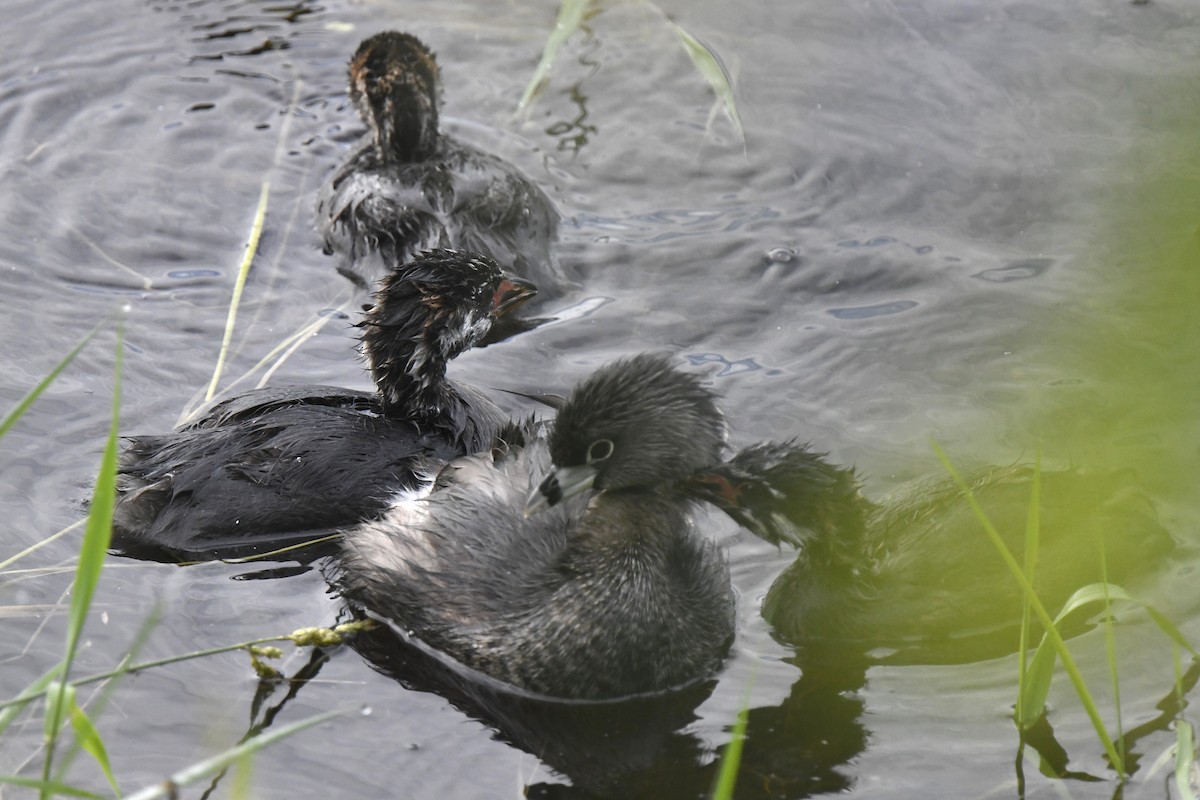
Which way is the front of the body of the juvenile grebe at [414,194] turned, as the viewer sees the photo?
away from the camera

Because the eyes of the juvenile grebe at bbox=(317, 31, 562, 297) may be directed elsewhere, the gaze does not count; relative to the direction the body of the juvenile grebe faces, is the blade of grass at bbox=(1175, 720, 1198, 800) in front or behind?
behind

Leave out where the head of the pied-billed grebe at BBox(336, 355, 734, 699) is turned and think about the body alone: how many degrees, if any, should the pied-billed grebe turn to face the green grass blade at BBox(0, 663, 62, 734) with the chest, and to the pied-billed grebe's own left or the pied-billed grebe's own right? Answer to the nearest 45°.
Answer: approximately 90° to the pied-billed grebe's own right

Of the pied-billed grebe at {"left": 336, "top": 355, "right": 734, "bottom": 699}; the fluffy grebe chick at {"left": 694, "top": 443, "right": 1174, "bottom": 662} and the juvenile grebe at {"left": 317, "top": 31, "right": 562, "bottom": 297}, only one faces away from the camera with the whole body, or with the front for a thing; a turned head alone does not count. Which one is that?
the juvenile grebe

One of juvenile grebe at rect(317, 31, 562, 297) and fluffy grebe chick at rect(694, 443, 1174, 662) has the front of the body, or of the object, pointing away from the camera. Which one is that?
the juvenile grebe

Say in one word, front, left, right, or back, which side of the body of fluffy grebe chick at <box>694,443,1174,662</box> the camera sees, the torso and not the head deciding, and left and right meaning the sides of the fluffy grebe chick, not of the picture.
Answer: left

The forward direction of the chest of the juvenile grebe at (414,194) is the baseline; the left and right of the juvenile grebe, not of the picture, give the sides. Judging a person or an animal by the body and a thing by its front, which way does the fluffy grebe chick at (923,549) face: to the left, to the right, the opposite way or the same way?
to the left

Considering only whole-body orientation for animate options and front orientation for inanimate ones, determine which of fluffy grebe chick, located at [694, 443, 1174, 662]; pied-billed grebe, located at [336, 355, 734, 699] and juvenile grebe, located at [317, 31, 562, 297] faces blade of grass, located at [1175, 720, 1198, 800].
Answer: the pied-billed grebe

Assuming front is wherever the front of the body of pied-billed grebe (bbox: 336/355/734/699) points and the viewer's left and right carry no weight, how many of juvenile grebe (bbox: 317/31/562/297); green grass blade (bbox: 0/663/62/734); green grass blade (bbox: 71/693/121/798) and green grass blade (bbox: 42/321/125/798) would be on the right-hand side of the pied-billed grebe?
3
